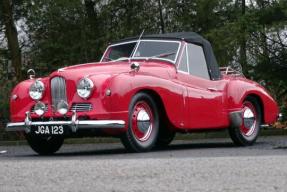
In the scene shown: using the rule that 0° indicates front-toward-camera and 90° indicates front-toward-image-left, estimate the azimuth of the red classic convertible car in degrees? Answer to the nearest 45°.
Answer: approximately 45°
